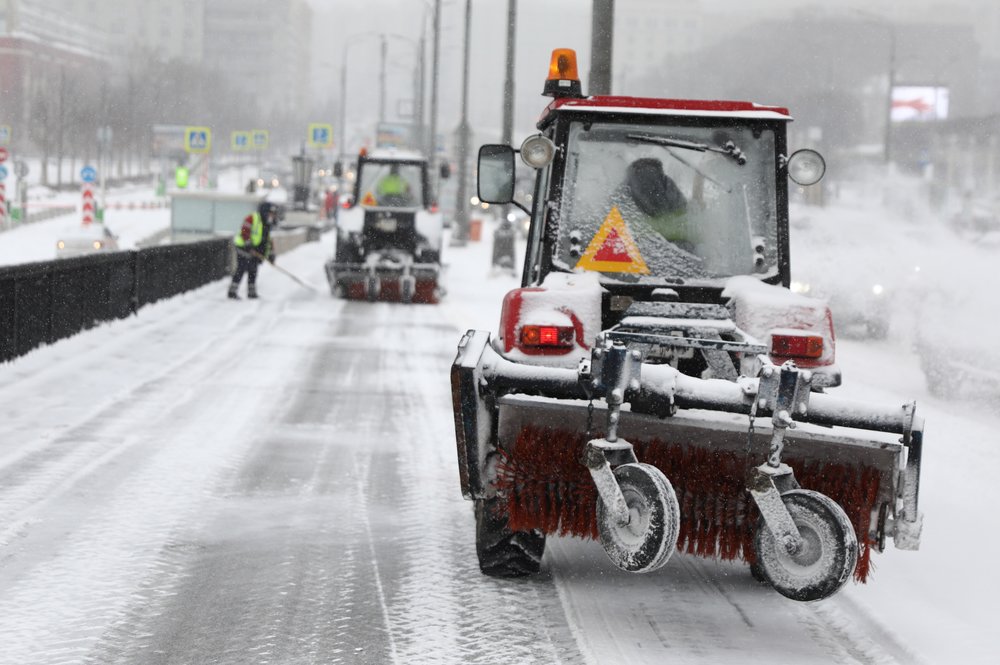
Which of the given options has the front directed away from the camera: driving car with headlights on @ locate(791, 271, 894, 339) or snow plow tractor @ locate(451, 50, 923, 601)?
the snow plow tractor

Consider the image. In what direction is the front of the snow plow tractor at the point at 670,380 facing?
away from the camera

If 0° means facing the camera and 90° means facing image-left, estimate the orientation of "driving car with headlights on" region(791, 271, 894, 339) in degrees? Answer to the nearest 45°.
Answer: approximately 0°

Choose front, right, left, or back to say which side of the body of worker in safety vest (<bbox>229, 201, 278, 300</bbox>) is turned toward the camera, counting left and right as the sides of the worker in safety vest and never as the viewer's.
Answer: right

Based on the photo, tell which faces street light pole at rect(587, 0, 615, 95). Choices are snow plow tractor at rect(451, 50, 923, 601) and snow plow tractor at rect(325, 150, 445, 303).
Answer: snow plow tractor at rect(451, 50, 923, 601)

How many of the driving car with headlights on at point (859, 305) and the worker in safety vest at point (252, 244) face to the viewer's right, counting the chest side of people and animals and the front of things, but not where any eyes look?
1

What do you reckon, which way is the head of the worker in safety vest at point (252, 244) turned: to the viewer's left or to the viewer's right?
to the viewer's right

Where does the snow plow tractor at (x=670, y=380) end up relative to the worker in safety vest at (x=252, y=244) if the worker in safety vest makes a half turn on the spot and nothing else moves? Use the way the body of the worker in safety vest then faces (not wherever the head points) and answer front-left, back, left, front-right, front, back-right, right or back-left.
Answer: left
